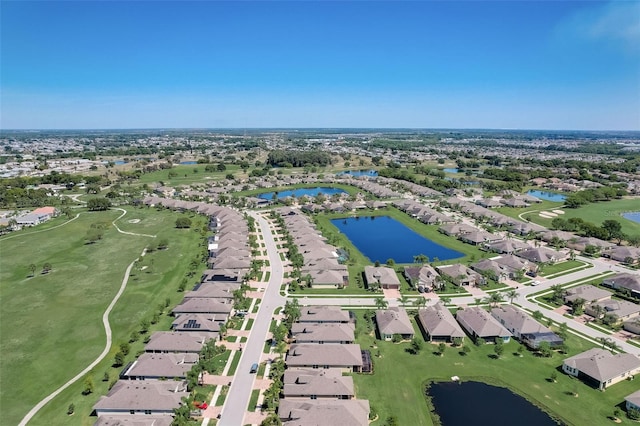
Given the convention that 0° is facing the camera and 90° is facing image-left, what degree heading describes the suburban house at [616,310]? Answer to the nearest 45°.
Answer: approximately 45°

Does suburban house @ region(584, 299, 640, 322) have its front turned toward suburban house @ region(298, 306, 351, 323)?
yes

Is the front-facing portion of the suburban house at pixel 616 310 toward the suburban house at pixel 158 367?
yes

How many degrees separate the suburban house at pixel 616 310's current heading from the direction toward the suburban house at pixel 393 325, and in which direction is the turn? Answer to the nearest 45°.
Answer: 0° — it already faces it

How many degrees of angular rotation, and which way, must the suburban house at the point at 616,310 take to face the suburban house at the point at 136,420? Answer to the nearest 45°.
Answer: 0° — it already faces it
